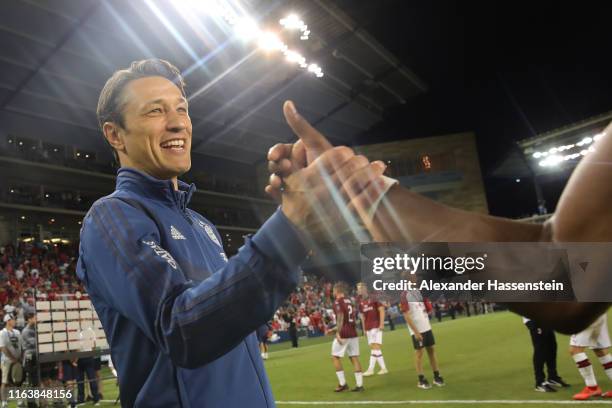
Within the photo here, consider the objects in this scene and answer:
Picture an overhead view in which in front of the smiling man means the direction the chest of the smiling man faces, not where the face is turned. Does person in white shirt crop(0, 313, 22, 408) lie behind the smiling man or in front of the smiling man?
behind

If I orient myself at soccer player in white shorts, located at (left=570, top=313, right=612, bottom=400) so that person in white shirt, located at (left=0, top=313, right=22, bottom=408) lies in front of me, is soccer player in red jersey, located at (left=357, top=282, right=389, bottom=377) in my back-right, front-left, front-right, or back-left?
front-right

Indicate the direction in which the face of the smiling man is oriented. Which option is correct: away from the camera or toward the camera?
toward the camera

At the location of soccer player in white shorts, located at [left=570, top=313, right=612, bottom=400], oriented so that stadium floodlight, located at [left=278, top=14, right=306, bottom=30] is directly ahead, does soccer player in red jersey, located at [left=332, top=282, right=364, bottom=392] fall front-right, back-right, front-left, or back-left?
front-left

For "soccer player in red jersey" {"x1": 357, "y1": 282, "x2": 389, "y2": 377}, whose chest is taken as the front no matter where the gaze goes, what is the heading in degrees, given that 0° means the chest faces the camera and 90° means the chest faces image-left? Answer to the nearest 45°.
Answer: approximately 45°

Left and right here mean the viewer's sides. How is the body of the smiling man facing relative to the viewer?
facing the viewer and to the right of the viewer

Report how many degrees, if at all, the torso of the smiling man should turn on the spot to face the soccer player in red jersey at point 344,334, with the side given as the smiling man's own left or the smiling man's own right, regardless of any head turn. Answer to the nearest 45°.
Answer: approximately 135° to the smiling man's own left
